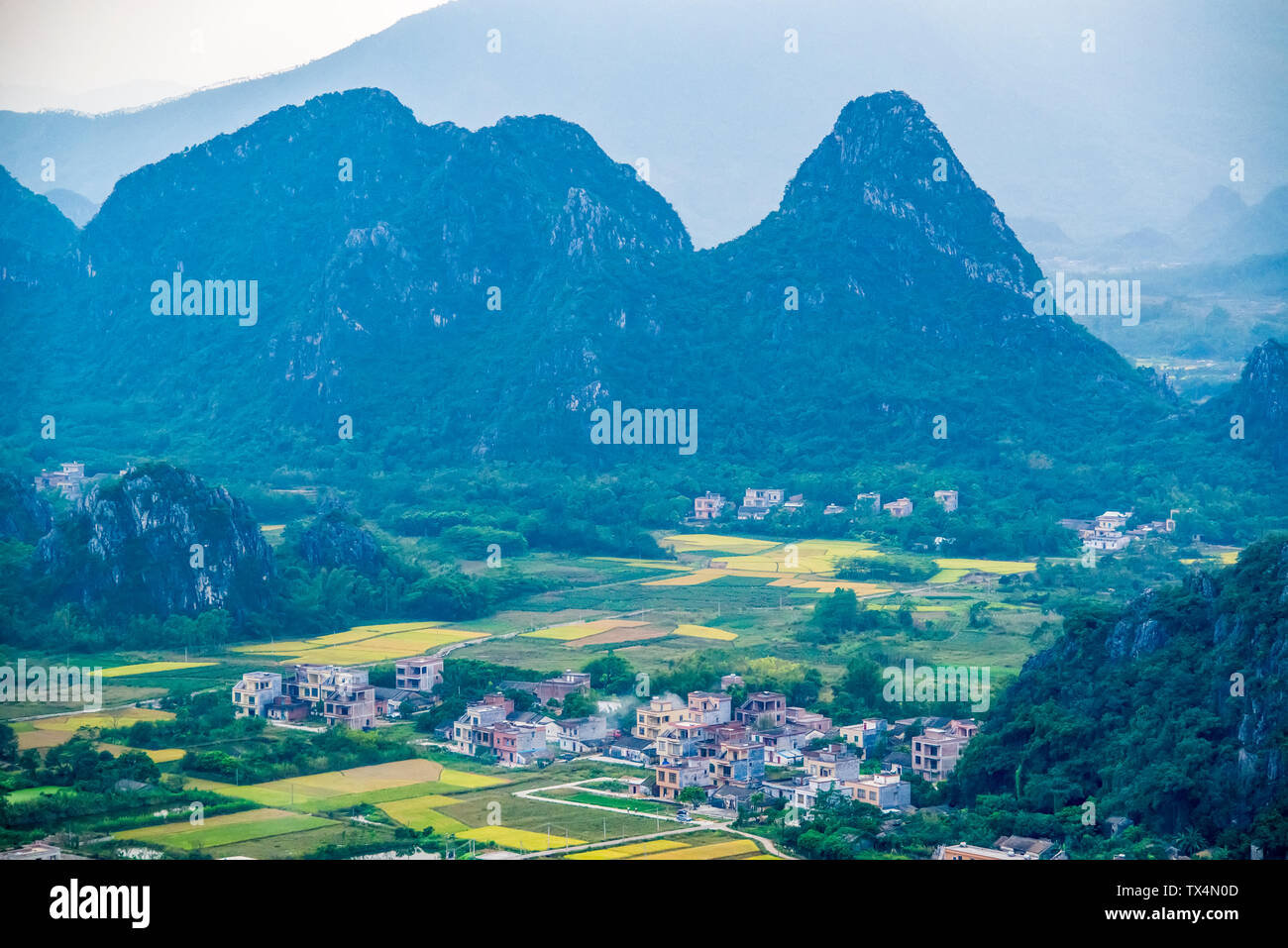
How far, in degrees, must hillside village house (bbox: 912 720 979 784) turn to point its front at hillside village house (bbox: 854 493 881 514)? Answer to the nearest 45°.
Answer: approximately 135° to its right

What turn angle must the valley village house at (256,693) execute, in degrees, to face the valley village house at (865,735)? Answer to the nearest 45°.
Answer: approximately 90° to its left

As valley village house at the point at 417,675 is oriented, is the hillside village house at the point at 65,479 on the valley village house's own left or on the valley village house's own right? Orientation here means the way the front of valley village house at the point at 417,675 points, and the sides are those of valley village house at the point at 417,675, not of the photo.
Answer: on the valley village house's own right

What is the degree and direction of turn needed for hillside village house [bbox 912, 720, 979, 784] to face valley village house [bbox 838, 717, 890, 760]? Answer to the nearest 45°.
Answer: approximately 90° to its right

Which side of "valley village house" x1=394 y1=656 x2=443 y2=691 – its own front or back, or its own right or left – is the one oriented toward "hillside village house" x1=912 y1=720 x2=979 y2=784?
left

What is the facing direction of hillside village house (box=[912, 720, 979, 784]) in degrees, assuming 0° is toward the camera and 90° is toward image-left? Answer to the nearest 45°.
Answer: approximately 45°

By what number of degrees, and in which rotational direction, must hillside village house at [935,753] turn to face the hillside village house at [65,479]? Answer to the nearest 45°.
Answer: approximately 90° to its right

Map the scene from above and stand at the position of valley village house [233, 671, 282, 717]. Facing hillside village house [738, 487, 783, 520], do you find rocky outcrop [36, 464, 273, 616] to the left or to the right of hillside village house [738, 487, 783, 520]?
left

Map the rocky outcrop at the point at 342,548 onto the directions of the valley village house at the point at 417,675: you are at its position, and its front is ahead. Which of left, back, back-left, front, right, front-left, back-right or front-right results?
back-right

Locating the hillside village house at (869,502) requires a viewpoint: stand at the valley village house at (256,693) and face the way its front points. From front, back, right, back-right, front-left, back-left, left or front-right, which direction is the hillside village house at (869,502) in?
back

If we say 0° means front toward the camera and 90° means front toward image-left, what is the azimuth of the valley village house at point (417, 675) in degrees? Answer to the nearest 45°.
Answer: approximately 45°
